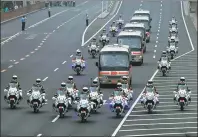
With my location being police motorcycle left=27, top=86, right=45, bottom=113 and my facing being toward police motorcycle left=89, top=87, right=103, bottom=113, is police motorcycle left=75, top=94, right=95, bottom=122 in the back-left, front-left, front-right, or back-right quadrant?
front-right

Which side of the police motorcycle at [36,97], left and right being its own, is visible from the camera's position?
front

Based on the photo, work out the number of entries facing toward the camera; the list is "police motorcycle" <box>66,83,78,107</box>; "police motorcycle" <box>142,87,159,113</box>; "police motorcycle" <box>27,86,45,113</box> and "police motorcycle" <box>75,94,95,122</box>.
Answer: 4

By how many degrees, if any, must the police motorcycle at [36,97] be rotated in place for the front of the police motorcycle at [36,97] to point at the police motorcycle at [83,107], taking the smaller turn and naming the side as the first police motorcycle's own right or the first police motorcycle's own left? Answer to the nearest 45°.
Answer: approximately 45° to the first police motorcycle's own left

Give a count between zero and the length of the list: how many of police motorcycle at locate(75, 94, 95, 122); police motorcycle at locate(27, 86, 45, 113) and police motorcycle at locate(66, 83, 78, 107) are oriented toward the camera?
3

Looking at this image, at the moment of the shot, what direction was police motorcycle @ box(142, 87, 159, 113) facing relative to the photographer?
facing the viewer

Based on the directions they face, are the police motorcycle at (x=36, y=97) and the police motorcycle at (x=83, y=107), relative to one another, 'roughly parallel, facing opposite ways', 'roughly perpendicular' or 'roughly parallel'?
roughly parallel

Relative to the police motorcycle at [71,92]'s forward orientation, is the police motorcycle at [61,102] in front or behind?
in front

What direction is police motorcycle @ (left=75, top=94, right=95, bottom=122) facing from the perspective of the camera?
toward the camera
